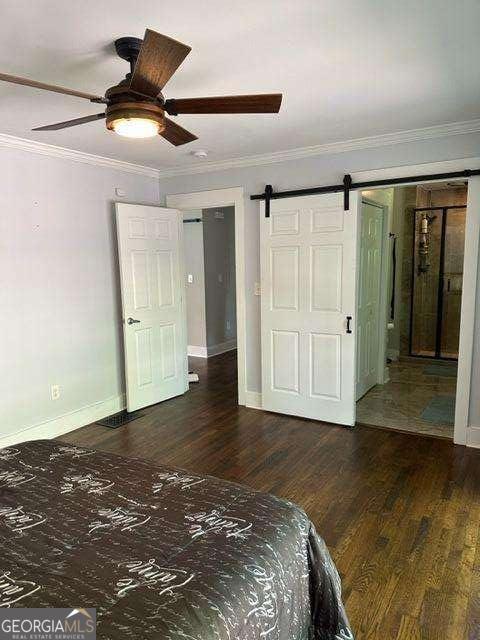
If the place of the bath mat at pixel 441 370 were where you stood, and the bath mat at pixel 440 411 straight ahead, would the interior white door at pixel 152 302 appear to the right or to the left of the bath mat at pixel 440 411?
right

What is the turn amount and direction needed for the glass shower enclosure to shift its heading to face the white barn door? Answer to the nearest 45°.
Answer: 0° — it already faces it

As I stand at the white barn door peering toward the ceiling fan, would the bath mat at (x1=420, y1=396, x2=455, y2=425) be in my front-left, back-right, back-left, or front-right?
back-left

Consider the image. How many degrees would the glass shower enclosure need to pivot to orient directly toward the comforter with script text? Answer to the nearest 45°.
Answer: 0° — it already faces it

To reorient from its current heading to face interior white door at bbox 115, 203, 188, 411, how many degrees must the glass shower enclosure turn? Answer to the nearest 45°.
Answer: approximately 45° to its right

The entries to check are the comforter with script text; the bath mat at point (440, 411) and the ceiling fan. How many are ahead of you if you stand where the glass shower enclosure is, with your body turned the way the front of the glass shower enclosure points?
3

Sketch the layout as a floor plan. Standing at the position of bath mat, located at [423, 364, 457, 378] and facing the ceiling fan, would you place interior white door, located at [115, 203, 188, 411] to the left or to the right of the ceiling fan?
right

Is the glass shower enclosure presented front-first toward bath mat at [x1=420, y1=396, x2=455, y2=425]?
yes

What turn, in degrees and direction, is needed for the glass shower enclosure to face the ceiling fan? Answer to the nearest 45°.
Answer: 0° — it already faces it

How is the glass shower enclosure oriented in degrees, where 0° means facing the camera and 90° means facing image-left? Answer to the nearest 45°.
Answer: approximately 0°

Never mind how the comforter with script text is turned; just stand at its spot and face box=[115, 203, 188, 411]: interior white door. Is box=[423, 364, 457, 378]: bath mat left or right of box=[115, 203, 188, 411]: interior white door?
right
